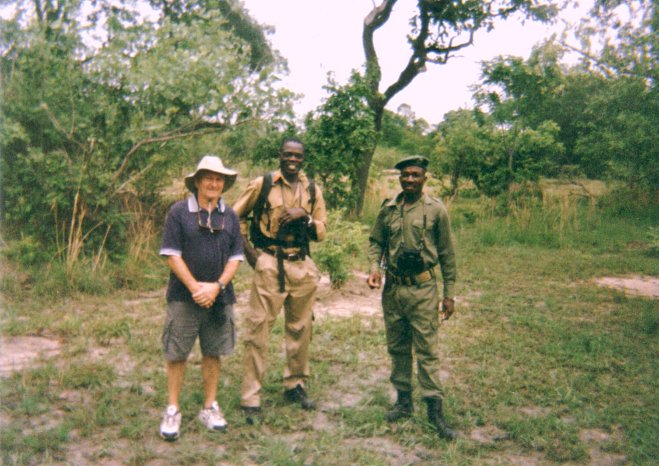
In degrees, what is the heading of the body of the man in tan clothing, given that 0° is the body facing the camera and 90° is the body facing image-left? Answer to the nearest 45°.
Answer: approximately 0°

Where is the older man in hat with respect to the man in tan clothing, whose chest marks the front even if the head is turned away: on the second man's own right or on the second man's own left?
on the second man's own right

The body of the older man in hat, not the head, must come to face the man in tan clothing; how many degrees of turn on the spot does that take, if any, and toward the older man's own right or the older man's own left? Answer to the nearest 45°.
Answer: approximately 135° to the older man's own left

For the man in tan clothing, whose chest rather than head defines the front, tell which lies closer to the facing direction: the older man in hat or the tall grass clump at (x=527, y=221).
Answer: the older man in hat

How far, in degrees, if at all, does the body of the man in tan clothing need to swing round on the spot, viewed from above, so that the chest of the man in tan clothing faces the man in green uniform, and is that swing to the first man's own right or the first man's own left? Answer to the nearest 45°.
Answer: approximately 90° to the first man's own left

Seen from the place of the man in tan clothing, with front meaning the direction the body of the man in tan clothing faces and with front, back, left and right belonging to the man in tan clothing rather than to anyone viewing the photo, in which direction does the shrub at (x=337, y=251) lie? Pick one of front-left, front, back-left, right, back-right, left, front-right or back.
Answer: back

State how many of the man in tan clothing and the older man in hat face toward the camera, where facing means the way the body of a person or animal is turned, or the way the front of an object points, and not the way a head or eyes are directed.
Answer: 2

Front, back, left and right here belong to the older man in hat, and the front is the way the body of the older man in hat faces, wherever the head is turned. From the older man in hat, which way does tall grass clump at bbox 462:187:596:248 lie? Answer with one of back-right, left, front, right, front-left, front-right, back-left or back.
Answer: back-left

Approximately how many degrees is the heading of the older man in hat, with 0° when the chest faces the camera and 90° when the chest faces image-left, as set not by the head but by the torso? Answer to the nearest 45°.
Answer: approximately 0°

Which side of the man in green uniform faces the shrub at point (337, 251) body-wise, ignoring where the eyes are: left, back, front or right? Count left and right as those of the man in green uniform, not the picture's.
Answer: back
